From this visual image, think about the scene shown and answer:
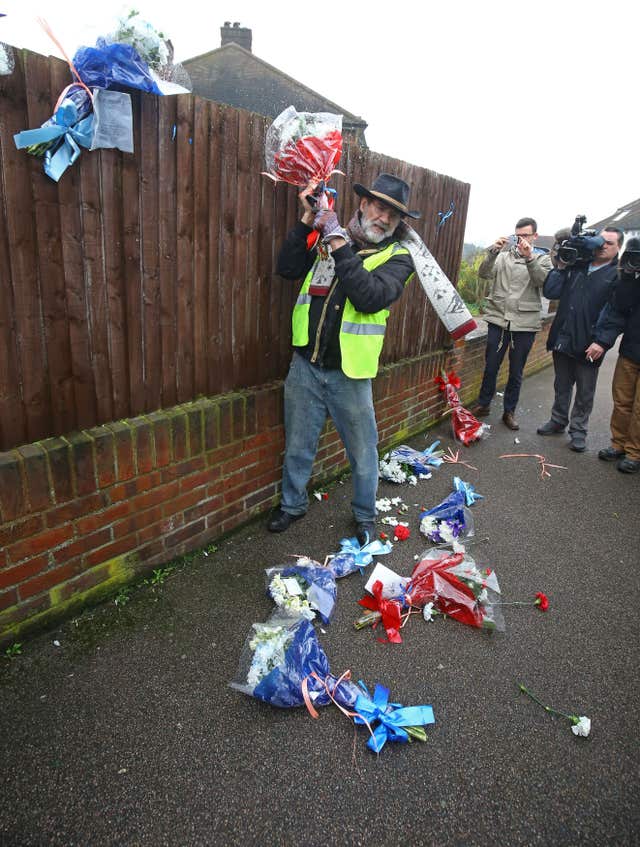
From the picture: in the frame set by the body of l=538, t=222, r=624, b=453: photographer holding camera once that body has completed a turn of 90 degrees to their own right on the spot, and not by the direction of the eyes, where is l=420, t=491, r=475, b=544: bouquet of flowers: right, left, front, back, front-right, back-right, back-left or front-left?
back-left

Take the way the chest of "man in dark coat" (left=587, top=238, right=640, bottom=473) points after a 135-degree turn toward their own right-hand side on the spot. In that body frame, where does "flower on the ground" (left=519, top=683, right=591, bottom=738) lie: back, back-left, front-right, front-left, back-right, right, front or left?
back

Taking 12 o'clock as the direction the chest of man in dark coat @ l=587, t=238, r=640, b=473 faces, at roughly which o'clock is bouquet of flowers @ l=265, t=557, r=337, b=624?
The bouquet of flowers is roughly at 11 o'clock from the man in dark coat.

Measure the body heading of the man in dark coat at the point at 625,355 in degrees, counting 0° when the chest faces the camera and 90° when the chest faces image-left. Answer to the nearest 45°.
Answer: approximately 45°

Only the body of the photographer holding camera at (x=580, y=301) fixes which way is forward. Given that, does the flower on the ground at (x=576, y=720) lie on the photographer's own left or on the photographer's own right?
on the photographer's own left

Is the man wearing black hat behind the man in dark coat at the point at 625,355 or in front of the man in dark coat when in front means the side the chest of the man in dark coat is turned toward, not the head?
in front

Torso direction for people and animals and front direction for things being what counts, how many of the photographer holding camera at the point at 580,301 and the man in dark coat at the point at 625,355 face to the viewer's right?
0

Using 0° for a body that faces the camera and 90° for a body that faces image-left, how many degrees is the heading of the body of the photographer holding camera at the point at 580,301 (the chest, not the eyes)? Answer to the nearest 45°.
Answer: approximately 45°

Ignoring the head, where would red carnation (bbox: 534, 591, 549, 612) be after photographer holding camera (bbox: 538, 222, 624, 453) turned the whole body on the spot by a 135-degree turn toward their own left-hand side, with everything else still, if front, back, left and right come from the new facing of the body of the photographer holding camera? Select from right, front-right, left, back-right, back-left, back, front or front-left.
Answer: right

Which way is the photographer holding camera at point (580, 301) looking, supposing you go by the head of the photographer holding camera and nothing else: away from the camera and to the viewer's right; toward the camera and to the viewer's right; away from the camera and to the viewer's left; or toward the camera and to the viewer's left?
toward the camera and to the viewer's left

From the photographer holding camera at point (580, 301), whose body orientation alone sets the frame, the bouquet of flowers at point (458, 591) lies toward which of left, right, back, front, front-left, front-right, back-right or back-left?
front-left

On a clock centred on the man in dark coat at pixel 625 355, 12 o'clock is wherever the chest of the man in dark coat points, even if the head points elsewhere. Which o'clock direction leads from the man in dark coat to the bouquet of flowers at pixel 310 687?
The bouquet of flowers is roughly at 11 o'clock from the man in dark coat.
